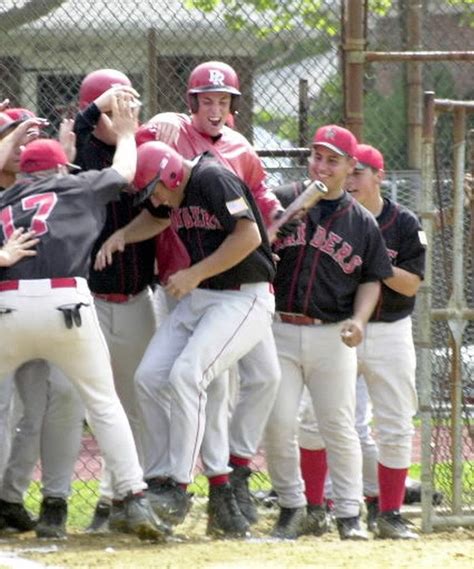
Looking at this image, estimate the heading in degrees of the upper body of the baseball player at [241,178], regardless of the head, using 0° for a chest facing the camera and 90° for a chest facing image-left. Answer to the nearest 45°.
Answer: approximately 0°

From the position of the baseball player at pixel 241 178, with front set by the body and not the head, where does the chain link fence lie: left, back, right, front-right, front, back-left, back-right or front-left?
back

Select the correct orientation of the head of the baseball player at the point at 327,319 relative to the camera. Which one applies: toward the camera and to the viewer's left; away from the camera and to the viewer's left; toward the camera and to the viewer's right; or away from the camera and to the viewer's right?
toward the camera and to the viewer's left

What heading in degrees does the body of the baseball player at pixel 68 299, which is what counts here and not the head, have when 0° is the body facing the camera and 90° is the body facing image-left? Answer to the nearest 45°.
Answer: approximately 180°

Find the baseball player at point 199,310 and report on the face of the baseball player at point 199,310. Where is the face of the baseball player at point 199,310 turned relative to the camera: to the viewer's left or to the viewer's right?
to the viewer's left

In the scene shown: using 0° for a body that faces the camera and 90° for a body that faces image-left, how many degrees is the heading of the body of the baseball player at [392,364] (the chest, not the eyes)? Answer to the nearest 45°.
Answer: approximately 45°

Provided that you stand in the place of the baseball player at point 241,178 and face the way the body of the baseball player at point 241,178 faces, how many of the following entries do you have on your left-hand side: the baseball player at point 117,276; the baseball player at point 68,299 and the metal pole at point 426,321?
1

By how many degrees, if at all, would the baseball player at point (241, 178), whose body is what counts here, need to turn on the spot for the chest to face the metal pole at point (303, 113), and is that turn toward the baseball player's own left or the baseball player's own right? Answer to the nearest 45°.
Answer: approximately 180°

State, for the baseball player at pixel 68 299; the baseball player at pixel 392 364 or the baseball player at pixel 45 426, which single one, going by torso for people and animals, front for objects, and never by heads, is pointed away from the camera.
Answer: the baseball player at pixel 68 299
